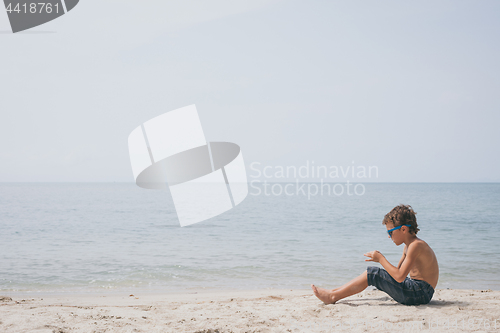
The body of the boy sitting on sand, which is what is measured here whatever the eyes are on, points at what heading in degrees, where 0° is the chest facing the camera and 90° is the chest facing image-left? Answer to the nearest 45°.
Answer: approximately 90°

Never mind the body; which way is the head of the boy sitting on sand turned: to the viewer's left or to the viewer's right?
to the viewer's left
